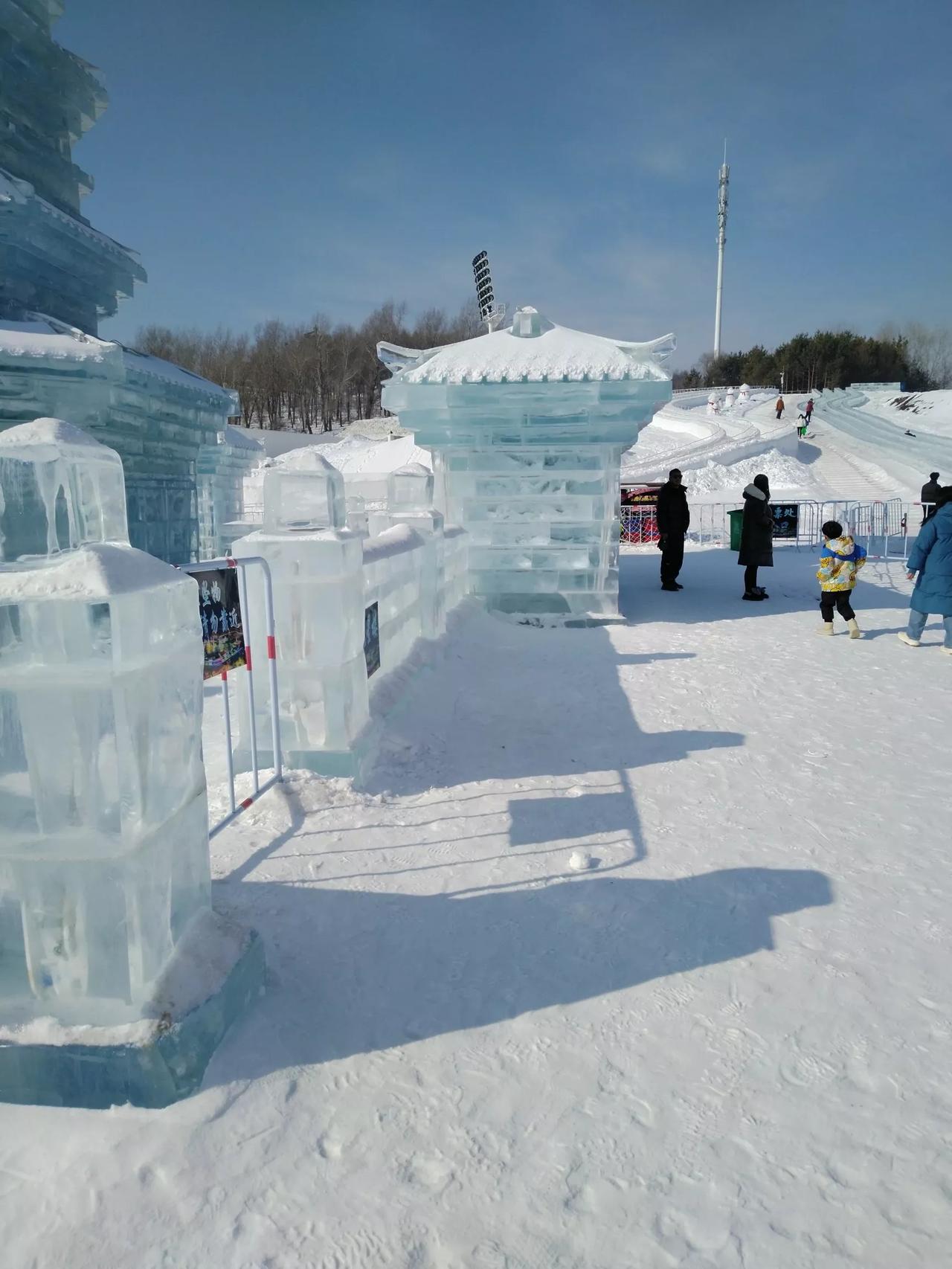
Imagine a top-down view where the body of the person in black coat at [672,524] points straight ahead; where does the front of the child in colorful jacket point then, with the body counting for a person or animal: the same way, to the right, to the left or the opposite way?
the opposite way

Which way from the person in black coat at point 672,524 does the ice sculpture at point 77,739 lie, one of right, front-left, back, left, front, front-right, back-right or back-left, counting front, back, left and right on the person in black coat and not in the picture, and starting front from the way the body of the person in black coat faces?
front-right

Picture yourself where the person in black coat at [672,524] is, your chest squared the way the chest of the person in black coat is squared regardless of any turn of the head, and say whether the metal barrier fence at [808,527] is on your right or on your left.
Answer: on your left

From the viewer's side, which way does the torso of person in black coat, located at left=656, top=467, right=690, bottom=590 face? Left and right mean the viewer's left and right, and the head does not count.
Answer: facing the viewer and to the right of the viewer

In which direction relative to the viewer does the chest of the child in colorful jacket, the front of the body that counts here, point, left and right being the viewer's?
facing away from the viewer and to the left of the viewer

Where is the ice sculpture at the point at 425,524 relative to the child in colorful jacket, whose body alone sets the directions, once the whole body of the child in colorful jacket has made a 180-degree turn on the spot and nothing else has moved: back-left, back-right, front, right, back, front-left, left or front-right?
right
